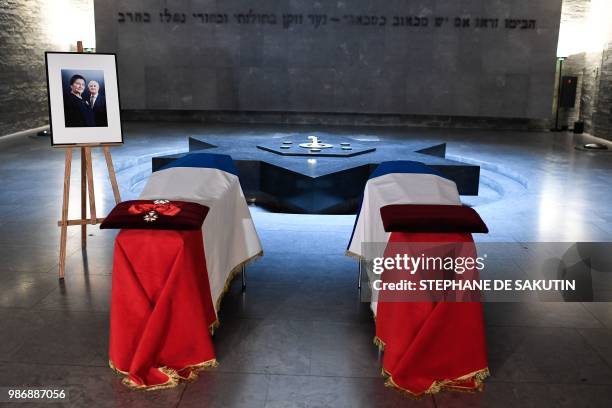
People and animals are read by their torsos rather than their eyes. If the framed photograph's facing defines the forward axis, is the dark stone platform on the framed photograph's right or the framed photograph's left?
on its left

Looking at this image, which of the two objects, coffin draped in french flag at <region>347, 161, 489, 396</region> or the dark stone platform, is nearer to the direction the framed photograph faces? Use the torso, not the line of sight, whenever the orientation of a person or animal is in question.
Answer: the coffin draped in french flag

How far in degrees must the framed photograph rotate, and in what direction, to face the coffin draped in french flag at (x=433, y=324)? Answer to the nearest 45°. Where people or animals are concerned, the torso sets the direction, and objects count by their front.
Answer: approximately 45° to its left

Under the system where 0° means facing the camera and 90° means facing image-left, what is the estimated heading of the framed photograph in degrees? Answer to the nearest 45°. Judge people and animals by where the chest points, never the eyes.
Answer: approximately 0°

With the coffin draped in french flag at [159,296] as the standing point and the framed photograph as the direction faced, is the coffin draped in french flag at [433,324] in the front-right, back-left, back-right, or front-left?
back-right

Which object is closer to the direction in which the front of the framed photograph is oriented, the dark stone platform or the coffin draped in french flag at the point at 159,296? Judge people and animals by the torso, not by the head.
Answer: the coffin draped in french flag

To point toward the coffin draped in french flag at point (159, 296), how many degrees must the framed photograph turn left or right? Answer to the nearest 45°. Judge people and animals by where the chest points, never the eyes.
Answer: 0° — it already faces it
